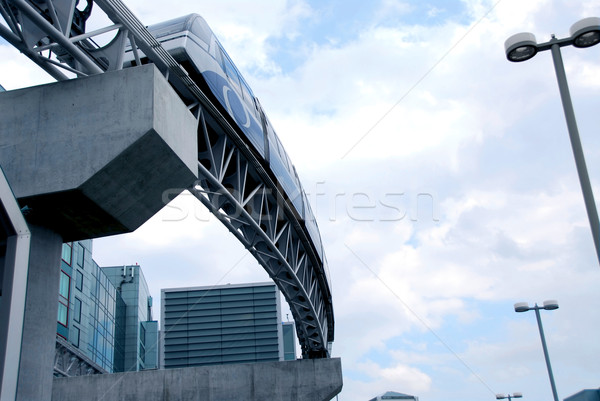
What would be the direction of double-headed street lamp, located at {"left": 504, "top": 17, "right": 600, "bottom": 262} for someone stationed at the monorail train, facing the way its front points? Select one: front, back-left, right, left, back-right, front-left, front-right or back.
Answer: left

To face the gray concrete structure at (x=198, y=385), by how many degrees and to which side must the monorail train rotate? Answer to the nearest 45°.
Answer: approximately 135° to its right

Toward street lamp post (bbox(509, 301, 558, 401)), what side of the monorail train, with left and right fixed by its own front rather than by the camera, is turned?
back

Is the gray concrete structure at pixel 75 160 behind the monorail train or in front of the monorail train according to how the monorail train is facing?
in front

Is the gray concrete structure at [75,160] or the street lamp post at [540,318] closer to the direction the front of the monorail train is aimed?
the gray concrete structure

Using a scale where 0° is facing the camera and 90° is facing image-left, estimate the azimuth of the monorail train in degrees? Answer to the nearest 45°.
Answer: approximately 45°
